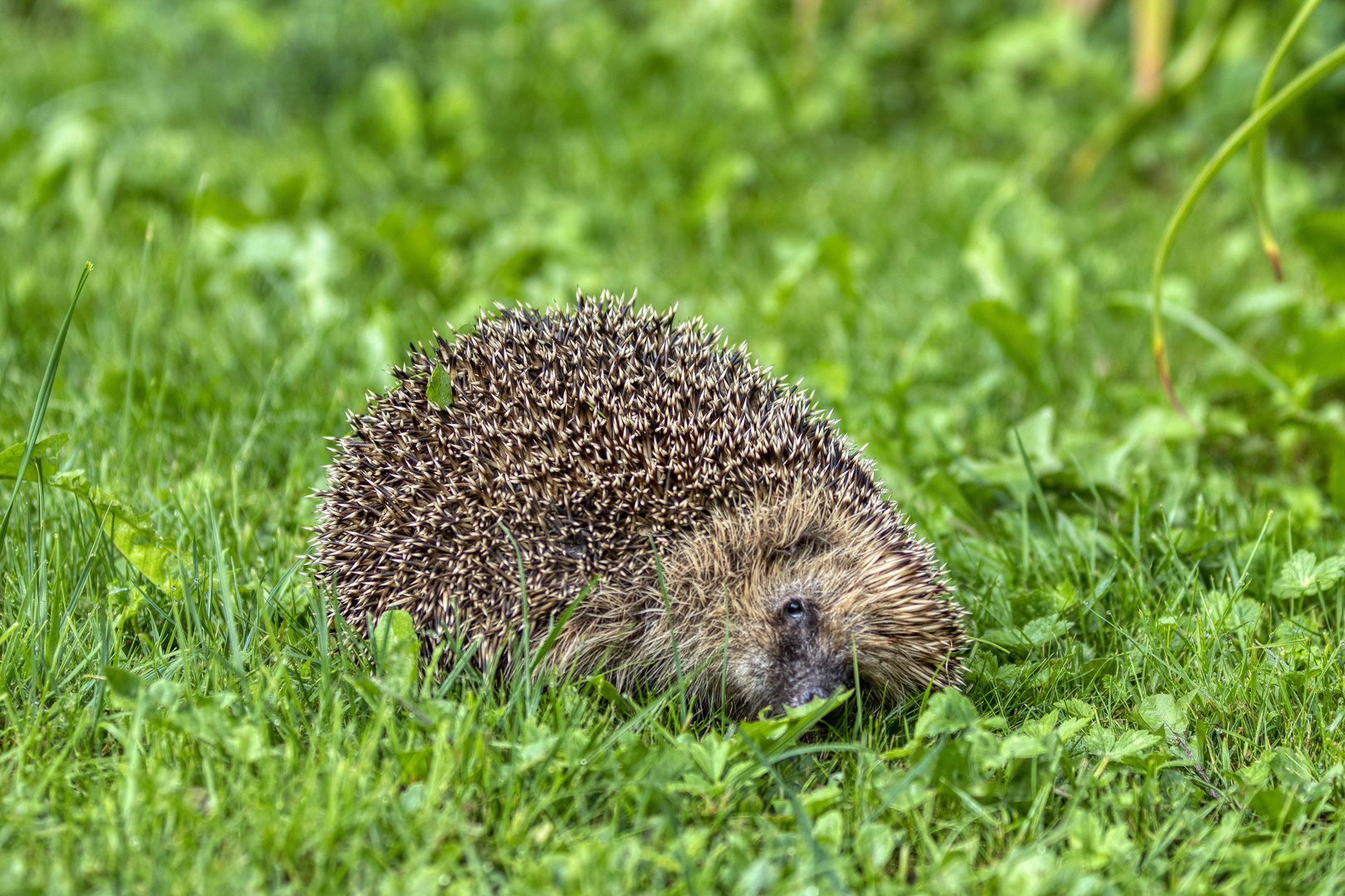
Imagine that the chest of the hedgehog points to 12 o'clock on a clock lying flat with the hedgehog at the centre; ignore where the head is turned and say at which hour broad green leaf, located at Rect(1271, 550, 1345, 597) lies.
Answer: The broad green leaf is roughly at 10 o'clock from the hedgehog.

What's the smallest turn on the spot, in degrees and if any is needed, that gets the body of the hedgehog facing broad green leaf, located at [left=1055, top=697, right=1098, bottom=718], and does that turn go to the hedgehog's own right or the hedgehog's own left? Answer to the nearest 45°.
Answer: approximately 45° to the hedgehog's own left

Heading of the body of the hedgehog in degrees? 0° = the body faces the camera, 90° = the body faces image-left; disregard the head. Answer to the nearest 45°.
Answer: approximately 315°

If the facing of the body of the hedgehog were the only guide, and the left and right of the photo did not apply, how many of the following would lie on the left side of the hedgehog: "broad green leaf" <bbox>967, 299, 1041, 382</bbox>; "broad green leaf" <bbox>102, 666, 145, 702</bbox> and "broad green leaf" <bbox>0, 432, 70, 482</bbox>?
1

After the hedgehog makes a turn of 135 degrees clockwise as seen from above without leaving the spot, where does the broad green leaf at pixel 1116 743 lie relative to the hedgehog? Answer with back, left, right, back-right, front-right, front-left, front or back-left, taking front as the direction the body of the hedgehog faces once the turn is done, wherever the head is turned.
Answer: back

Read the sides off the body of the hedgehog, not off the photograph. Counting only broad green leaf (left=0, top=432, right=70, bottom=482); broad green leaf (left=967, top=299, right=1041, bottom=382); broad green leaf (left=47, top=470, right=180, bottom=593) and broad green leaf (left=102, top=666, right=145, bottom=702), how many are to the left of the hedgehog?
1

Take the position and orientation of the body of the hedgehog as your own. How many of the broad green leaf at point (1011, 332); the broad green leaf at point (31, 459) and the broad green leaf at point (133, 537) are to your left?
1

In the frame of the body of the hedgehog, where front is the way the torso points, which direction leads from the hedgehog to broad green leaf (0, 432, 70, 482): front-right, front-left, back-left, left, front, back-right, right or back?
back-right

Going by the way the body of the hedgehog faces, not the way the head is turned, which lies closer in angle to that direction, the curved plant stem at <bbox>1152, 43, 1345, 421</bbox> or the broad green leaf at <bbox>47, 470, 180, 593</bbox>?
the curved plant stem

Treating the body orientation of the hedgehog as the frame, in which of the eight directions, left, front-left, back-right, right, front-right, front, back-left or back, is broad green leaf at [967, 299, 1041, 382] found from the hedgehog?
left
